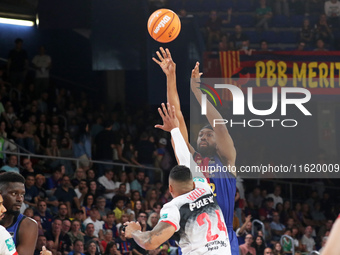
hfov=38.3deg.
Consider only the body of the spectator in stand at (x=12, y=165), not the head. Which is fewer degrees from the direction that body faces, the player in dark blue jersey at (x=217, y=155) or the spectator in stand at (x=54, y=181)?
the player in dark blue jersey

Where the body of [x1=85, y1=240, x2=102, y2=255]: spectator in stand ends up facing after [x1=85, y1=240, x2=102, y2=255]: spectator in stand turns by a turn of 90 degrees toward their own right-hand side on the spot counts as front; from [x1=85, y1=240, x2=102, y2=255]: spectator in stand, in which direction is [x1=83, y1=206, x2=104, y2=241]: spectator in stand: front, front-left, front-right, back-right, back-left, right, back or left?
back-right

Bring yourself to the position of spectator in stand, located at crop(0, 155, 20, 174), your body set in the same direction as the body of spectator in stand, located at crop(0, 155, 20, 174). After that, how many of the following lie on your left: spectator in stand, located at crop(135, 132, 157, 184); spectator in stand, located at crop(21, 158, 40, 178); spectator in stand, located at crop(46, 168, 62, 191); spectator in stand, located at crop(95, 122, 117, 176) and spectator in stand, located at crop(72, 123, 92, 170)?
5

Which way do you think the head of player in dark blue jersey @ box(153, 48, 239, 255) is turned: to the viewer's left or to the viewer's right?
to the viewer's left

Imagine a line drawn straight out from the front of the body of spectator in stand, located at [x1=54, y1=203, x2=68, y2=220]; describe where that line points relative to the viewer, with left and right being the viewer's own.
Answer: facing the viewer and to the right of the viewer

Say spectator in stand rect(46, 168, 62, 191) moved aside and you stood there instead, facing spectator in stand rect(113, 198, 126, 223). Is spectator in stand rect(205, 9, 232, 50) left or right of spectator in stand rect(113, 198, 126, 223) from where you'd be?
left

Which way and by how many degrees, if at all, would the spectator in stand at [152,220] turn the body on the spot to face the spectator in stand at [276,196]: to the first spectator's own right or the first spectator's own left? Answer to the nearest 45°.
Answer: approximately 90° to the first spectator's own left

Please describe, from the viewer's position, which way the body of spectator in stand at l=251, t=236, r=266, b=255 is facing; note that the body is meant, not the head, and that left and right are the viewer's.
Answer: facing the viewer

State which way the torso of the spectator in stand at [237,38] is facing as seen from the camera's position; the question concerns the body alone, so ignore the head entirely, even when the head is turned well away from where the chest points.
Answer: toward the camera

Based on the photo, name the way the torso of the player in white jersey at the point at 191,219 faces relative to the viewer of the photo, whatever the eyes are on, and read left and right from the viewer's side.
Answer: facing away from the viewer and to the left of the viewer

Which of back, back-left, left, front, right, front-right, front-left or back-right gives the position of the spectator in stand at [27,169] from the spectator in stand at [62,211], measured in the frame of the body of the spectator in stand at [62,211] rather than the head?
back

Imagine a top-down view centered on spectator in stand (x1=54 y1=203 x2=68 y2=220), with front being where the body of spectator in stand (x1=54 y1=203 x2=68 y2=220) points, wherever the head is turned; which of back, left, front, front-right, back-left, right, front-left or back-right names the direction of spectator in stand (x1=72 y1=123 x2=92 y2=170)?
back-left

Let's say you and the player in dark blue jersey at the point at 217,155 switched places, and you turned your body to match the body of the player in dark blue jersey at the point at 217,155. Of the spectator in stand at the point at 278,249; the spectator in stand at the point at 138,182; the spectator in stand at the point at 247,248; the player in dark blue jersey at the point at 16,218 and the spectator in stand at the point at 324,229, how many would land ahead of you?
1
